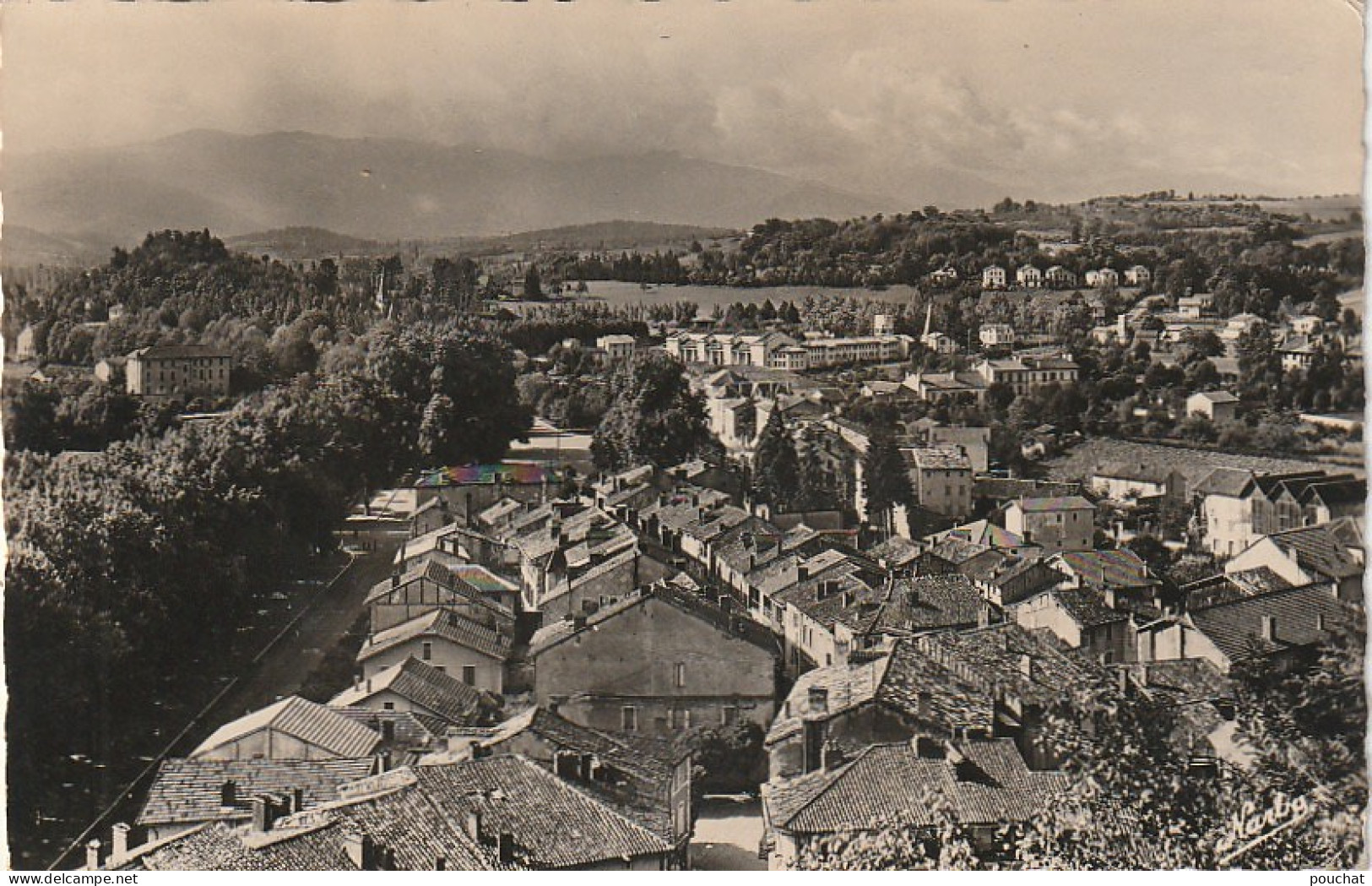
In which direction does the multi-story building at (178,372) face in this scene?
toward the camera

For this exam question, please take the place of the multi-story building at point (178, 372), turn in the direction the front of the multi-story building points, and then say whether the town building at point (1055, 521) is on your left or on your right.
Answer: on your left

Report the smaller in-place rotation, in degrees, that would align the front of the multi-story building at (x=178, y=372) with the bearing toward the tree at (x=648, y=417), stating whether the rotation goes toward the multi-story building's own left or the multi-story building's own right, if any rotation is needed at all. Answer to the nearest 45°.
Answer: approximately 90° to the multi-story building's own left

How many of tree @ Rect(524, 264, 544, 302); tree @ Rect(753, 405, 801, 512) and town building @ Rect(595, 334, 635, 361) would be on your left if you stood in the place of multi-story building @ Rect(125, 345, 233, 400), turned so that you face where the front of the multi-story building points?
3

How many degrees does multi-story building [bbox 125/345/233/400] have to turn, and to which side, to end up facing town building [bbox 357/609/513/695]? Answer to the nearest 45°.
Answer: approximately 45° to its left

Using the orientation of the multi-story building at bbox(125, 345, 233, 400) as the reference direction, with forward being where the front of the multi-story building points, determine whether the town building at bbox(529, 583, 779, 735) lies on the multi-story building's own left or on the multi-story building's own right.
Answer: on the multi-story building's own left

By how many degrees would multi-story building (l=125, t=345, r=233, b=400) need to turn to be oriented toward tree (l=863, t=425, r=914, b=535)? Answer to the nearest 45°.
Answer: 0° — it already faces it

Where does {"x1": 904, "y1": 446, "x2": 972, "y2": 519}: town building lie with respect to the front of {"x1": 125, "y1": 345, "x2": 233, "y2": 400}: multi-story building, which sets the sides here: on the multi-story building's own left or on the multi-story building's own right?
on the multi-story building's own left

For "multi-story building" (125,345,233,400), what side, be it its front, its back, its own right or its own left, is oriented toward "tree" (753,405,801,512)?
left

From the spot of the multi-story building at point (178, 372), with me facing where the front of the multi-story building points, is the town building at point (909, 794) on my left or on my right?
on my left
